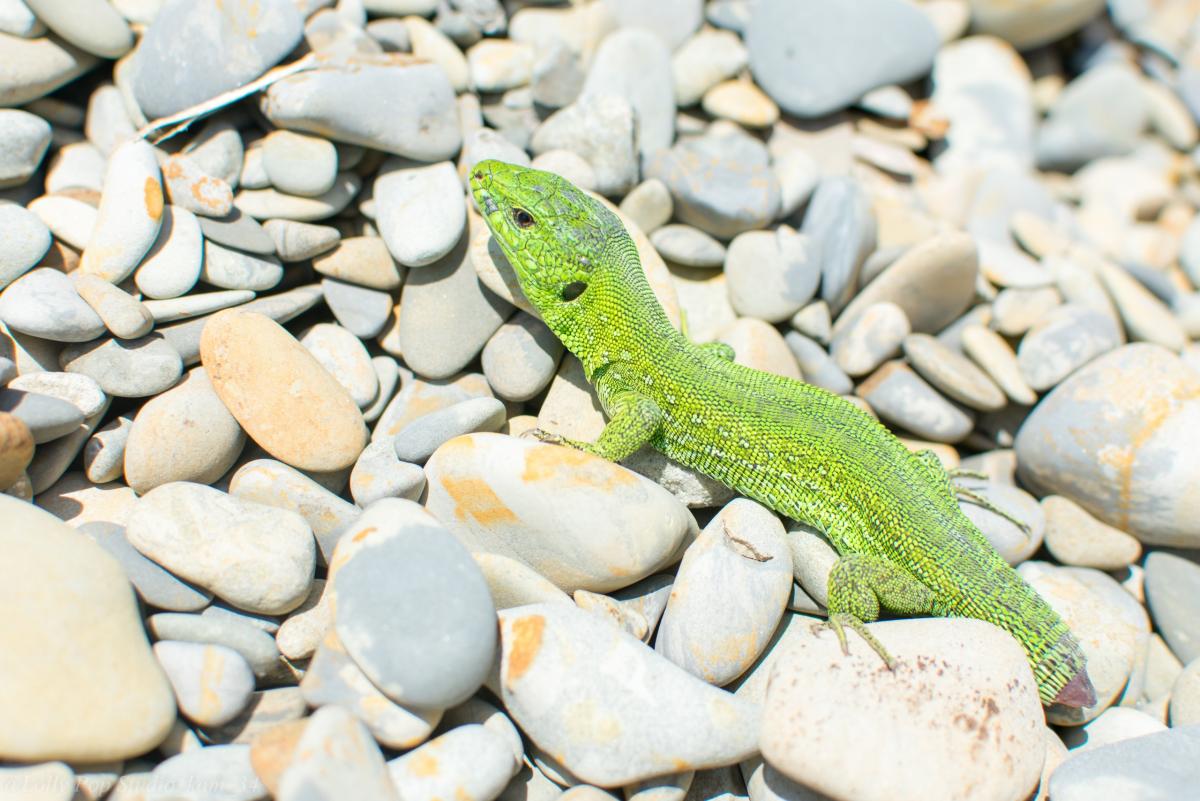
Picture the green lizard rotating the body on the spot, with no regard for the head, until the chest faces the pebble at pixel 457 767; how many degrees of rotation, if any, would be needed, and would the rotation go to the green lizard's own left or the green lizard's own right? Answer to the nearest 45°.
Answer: approximately 135° to the green lizard's own left

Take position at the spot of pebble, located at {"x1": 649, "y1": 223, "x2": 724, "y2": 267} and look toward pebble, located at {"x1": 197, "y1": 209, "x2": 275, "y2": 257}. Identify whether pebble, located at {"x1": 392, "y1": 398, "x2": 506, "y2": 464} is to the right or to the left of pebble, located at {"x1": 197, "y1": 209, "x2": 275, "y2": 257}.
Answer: left

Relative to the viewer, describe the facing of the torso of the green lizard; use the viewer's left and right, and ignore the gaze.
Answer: facing away from the viewer and to the left of the viewer

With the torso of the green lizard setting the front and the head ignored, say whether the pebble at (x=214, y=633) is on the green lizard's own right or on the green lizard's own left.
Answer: on the green lizard's own left

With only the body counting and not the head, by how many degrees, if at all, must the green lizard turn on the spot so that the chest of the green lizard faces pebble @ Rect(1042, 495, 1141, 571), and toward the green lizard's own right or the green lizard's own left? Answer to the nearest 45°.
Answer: approximately 90° to the green lizard's own right

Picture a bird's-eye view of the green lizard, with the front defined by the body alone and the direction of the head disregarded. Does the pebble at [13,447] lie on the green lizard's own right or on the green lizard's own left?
on the green lizard's own left

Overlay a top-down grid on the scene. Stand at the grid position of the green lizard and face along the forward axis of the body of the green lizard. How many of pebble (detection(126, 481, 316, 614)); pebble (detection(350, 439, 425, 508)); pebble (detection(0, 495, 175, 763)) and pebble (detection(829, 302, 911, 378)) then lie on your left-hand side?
3

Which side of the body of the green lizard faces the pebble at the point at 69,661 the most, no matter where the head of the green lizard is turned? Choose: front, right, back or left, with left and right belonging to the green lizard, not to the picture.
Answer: left

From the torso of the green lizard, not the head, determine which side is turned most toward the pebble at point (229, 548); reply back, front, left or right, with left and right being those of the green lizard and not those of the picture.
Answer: left
